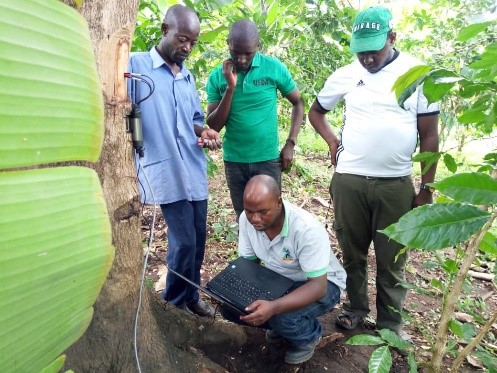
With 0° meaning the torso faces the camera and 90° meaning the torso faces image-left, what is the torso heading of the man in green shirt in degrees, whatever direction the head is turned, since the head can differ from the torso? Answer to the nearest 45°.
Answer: approximately 0°

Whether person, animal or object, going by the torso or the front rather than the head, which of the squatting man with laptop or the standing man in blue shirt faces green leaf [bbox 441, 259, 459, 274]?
the standing man in blue shirt

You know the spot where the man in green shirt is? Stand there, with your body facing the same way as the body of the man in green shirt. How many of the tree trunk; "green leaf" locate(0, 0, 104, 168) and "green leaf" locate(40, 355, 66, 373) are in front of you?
3

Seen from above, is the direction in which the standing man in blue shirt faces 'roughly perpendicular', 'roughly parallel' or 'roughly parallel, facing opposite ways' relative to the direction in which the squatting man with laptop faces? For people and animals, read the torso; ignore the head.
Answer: roughly perpendicular
